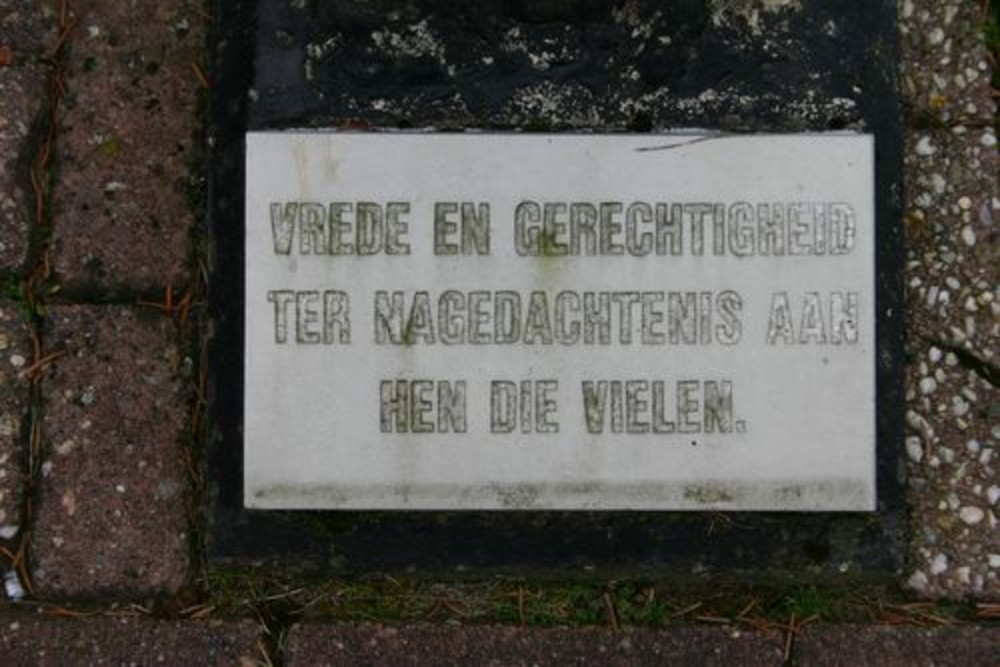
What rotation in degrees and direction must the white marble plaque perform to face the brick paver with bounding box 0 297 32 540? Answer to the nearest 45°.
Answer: approximately 90° to its right

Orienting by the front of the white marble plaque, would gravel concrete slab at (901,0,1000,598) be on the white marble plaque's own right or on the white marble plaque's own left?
on the white marble plaque's own left

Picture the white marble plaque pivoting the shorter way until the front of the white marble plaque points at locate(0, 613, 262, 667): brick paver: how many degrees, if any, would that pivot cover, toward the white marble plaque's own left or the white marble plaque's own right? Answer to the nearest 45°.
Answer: approximately 90° to the white marble plaque's own right

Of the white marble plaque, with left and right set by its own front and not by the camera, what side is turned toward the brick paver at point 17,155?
right

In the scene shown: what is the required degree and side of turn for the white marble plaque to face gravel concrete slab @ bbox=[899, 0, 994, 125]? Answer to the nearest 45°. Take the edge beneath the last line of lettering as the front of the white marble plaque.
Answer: approximately 135° to its left

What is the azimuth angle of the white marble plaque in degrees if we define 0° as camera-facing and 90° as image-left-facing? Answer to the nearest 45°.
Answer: approximately 0°
